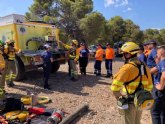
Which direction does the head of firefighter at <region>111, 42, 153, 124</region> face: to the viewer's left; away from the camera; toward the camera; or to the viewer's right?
to the viewer's left

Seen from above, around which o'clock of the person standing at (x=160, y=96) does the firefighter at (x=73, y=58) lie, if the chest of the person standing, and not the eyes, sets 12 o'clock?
The firefighter is roughly at 2 o'clock from the person standing.

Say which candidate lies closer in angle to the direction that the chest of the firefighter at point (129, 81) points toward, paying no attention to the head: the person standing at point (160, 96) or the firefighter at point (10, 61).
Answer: the firefighter

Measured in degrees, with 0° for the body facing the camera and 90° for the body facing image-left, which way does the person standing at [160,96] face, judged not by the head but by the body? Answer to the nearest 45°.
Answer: approximately 90°

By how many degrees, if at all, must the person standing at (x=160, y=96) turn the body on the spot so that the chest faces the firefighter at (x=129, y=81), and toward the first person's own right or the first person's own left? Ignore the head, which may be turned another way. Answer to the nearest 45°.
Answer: approximately 45° to the first person's own left

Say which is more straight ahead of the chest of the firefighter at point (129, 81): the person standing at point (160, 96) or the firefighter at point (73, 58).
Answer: the firefighter

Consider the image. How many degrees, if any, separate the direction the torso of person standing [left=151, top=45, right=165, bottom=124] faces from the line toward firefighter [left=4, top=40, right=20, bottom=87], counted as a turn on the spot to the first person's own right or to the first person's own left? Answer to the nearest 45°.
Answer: approximately 45° to the first person's own right
